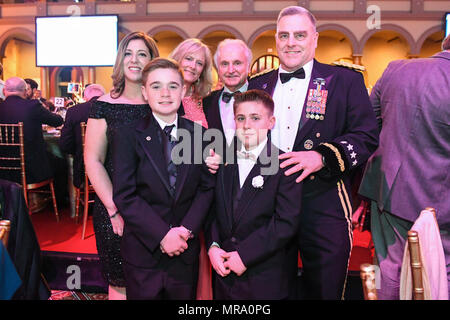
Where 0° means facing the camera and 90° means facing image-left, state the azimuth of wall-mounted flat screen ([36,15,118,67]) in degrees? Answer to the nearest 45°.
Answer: approximately 0°

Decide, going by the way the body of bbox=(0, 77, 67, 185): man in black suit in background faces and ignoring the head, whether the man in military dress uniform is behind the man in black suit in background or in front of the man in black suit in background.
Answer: behind

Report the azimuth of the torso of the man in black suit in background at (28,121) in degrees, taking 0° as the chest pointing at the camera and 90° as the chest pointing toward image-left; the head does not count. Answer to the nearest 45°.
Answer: approximately 180°

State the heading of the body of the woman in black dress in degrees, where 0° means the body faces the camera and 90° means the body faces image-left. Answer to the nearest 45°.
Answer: approximately 315°

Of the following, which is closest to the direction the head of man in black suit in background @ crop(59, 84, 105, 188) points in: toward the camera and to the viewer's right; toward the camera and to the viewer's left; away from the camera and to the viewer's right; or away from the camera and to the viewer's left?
away from the camera and to the viewer's left
